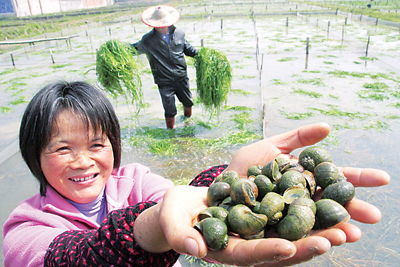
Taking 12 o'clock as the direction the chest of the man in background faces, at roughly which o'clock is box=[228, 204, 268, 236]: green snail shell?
The green snail shell is roughly at 12 o'clock from the man in background.

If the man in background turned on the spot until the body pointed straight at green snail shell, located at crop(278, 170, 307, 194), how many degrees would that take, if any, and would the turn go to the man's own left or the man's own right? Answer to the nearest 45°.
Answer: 0° — they already face it

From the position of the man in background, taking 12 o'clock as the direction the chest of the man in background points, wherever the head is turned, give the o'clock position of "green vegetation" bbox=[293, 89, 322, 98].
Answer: The green vegetation is roughly at 8 o'clock from the man in background.

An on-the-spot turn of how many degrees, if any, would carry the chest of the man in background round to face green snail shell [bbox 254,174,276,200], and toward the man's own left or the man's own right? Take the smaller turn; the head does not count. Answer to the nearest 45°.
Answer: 0° — they already face it

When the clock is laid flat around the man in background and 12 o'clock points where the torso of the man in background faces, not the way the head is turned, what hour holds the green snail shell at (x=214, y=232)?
The green snail shell is roughly at 12 o'clock from the man in background.

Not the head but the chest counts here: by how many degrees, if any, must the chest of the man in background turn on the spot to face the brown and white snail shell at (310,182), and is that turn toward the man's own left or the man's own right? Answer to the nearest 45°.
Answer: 0° — they already face it

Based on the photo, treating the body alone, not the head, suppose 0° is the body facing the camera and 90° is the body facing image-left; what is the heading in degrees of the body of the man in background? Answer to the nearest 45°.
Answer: approximately 0°

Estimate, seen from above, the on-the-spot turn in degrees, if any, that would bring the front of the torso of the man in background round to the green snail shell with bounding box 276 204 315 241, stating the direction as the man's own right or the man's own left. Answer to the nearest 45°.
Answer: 0° — they already face it
